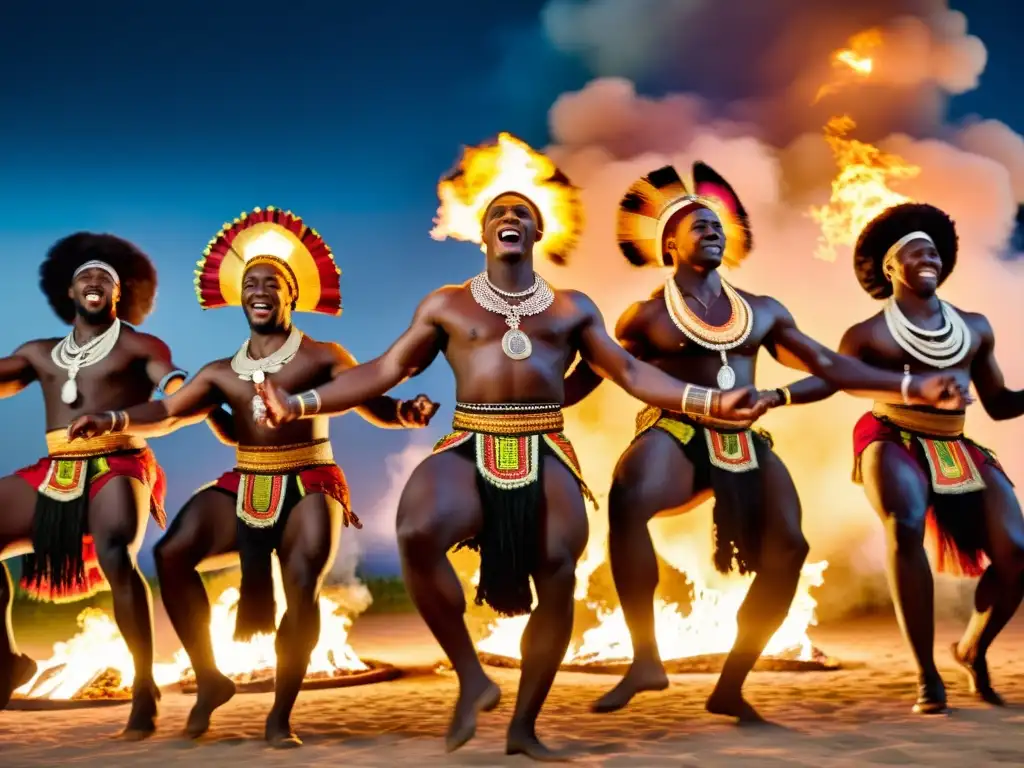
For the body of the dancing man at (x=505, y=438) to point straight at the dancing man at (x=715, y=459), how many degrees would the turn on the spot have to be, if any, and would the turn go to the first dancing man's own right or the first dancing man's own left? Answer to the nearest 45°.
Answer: approximately 135° to the first dancing man's own left

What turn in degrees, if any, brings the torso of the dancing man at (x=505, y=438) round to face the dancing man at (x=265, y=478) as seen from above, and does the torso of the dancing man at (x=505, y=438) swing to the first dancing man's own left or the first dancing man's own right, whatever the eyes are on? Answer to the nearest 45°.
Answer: approximately 135° to the first dancing man's own right

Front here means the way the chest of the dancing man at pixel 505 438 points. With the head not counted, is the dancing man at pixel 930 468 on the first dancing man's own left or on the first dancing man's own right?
on the first dancing man's own left

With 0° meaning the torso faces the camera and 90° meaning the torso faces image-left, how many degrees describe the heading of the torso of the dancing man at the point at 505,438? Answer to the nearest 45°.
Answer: approximately 0°

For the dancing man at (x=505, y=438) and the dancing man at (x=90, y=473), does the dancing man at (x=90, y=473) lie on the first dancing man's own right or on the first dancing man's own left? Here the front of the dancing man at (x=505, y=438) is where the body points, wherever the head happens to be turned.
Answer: on the first dancing man's own right
